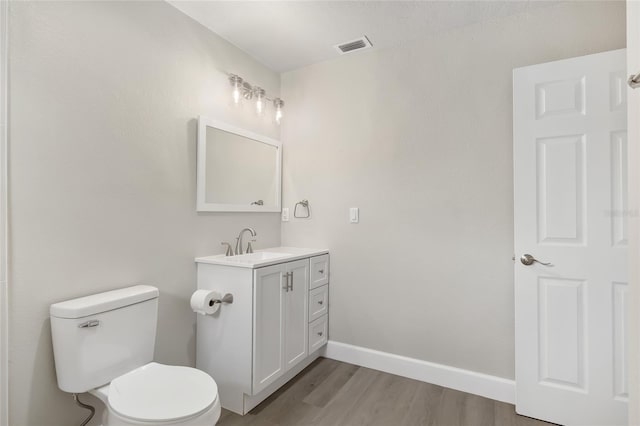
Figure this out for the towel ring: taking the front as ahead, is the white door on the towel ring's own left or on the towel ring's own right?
on the towel ring's own left

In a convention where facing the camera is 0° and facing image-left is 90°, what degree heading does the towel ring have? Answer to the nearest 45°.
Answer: approximately 45°

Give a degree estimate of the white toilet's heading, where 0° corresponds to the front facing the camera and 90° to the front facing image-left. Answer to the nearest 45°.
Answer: approximately 315°

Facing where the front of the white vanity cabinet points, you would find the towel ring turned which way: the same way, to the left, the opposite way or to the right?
to the right

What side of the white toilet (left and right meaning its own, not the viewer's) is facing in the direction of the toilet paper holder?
left

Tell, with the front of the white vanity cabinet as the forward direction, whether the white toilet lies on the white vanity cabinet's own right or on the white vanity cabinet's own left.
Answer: on the white vanity cabinet's own right

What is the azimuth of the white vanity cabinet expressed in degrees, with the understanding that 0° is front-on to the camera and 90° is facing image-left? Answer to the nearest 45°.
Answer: approximately 315°

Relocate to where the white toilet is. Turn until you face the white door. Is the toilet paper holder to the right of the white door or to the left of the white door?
left

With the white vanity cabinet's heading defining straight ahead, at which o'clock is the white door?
The white door is roughly at 11 o'clock from the white vanity cabinet.
